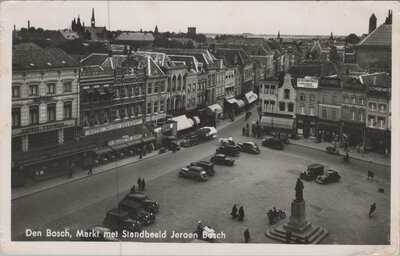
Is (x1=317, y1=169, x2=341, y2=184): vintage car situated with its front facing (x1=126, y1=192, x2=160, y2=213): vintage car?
yes

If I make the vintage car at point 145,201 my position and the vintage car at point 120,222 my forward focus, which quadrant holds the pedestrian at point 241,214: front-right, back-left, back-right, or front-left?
back-left

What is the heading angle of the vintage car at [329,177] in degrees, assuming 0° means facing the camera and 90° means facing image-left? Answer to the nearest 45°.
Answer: approximately 45°

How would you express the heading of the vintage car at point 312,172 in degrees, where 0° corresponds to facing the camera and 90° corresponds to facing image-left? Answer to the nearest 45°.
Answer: approximately 45°

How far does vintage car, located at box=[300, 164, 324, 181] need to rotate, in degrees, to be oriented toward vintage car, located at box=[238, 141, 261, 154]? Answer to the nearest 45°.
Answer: approximately 90° to its right

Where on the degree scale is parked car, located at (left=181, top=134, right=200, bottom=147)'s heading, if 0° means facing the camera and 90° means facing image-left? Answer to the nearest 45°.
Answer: approximately 45°

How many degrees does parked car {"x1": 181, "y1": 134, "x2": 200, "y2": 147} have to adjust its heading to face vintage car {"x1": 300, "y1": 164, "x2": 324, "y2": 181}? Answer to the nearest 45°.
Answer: approximately 135° to its left

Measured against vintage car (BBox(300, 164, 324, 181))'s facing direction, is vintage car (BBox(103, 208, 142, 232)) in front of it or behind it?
in front

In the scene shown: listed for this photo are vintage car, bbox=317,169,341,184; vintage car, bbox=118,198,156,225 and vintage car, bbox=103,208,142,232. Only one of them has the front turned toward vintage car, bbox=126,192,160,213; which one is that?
vintage car, bbox=317,169,341,184
